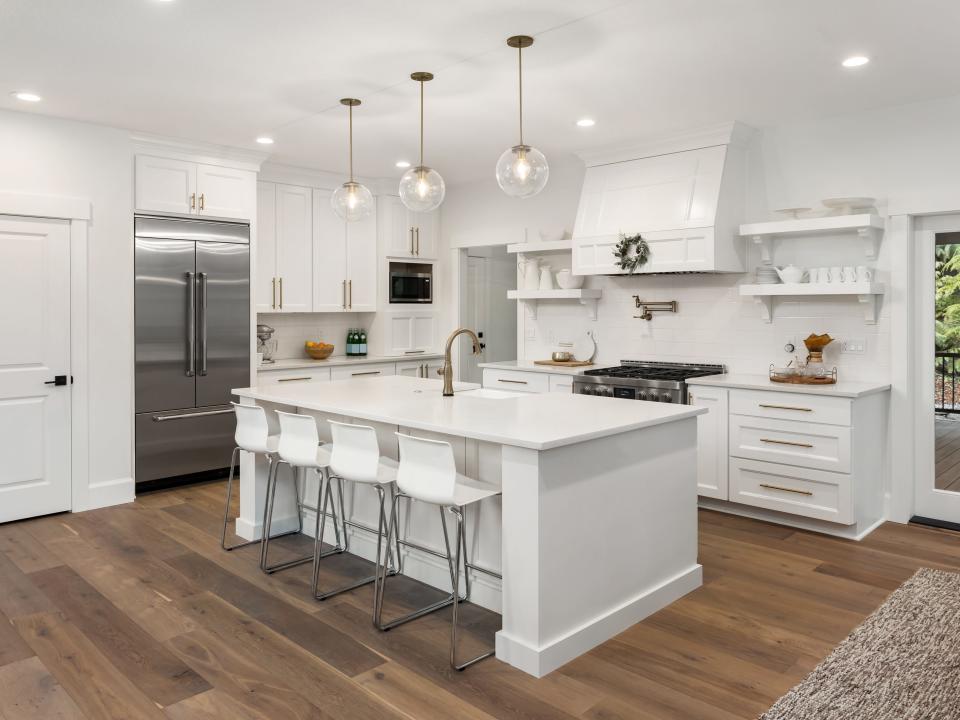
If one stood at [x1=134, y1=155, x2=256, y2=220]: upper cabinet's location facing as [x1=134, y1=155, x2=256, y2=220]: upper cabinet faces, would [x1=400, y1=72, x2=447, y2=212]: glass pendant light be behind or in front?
in front

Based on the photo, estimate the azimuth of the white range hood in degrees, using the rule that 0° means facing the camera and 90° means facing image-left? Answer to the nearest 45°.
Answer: approximately 45°

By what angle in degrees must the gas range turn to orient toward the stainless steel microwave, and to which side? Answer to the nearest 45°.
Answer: approximately 90° to its right

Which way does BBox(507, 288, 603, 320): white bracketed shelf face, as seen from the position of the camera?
facing the viewer and to the left of the viewer

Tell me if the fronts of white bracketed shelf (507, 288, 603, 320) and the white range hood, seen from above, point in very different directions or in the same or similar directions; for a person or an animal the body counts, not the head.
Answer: same or similar directions

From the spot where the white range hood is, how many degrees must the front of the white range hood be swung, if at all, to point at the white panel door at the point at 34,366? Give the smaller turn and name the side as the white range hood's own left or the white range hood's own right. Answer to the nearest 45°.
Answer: approximately 45° to the white range hood's own right

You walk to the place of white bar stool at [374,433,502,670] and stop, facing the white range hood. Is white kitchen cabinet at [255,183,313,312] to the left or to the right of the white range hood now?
left

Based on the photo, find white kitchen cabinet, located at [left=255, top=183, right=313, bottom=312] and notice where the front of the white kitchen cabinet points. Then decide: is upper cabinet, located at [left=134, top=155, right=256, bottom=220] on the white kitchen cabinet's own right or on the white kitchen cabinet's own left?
on the white kitchen cabinet's own right

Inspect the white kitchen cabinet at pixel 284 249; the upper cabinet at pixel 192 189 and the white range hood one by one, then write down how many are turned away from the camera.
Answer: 0

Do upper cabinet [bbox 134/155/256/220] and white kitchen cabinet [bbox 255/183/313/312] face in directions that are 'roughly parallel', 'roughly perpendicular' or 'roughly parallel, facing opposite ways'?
roughly parallel

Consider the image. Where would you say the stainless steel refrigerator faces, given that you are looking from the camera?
facing the viewer and to the right of the viewer

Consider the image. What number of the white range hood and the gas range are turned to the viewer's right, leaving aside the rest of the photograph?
0

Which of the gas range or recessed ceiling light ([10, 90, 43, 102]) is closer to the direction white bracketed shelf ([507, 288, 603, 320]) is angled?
the recessed ceiling light
